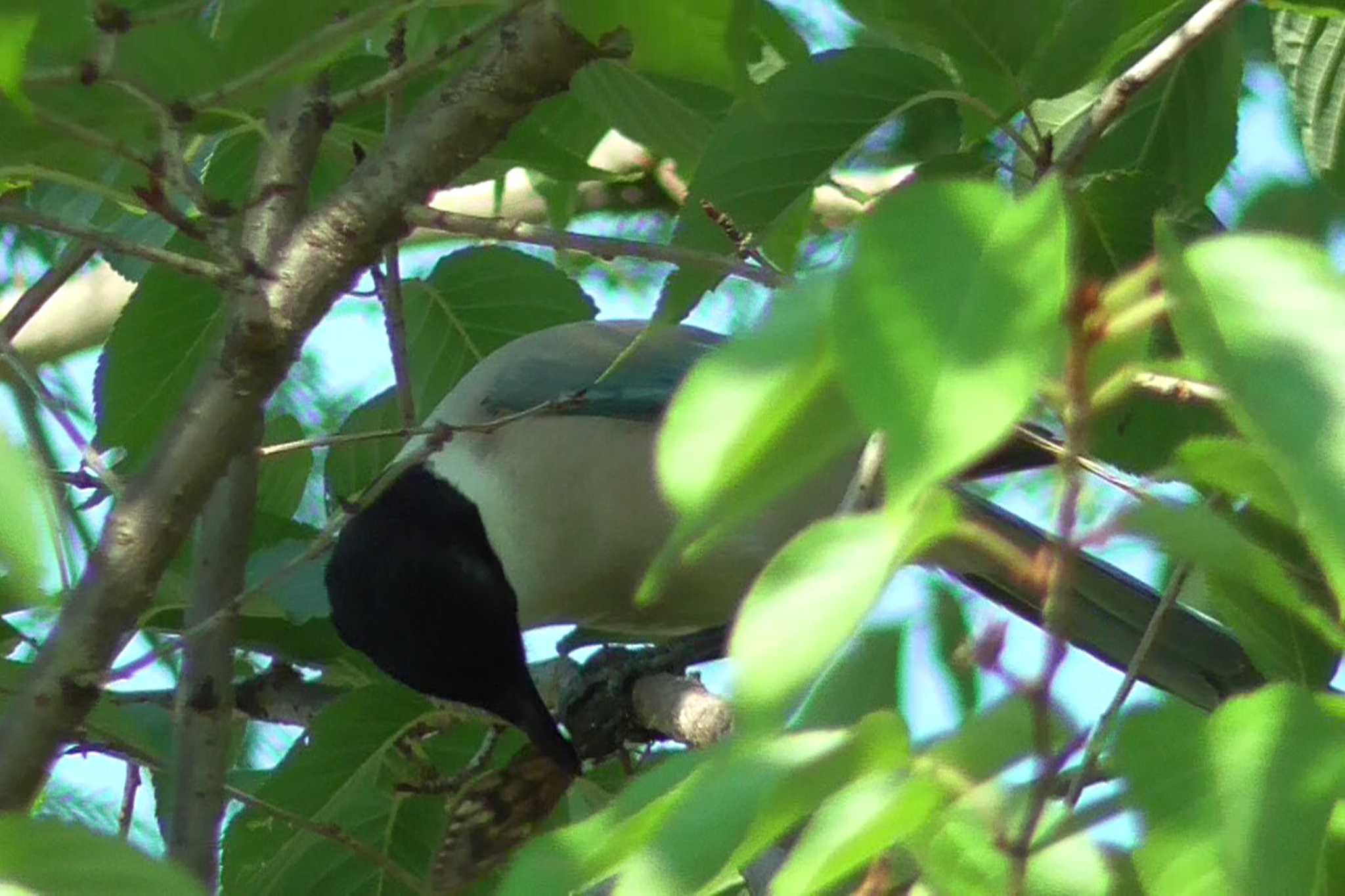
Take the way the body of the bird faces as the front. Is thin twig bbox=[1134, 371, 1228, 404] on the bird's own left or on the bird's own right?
on the bird's own left

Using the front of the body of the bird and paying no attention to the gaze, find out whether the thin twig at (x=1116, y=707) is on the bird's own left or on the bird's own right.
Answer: on the bird's own left

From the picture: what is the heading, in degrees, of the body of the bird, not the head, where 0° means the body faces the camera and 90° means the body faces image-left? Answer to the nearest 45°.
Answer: approximately 90°

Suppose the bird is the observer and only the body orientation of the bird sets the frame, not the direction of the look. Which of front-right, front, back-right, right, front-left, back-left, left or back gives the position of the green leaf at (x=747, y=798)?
left

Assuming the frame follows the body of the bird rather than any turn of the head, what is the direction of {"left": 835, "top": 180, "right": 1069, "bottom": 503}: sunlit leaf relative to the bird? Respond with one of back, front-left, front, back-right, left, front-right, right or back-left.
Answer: left

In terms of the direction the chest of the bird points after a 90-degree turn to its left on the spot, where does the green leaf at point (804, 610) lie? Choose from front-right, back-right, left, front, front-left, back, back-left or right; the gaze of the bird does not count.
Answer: front

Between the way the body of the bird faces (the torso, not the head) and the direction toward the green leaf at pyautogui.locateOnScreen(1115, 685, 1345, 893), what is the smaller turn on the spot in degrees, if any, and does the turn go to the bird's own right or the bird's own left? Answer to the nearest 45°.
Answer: approximately 90° to the bird's own left

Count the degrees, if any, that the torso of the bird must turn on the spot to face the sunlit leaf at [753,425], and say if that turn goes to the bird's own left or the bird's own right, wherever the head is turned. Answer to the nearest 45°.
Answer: approximately 90° to the bird's own left
